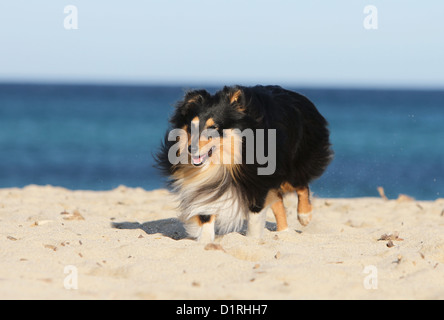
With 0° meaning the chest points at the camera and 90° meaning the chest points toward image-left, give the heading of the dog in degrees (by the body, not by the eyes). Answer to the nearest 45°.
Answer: approximately 45°
